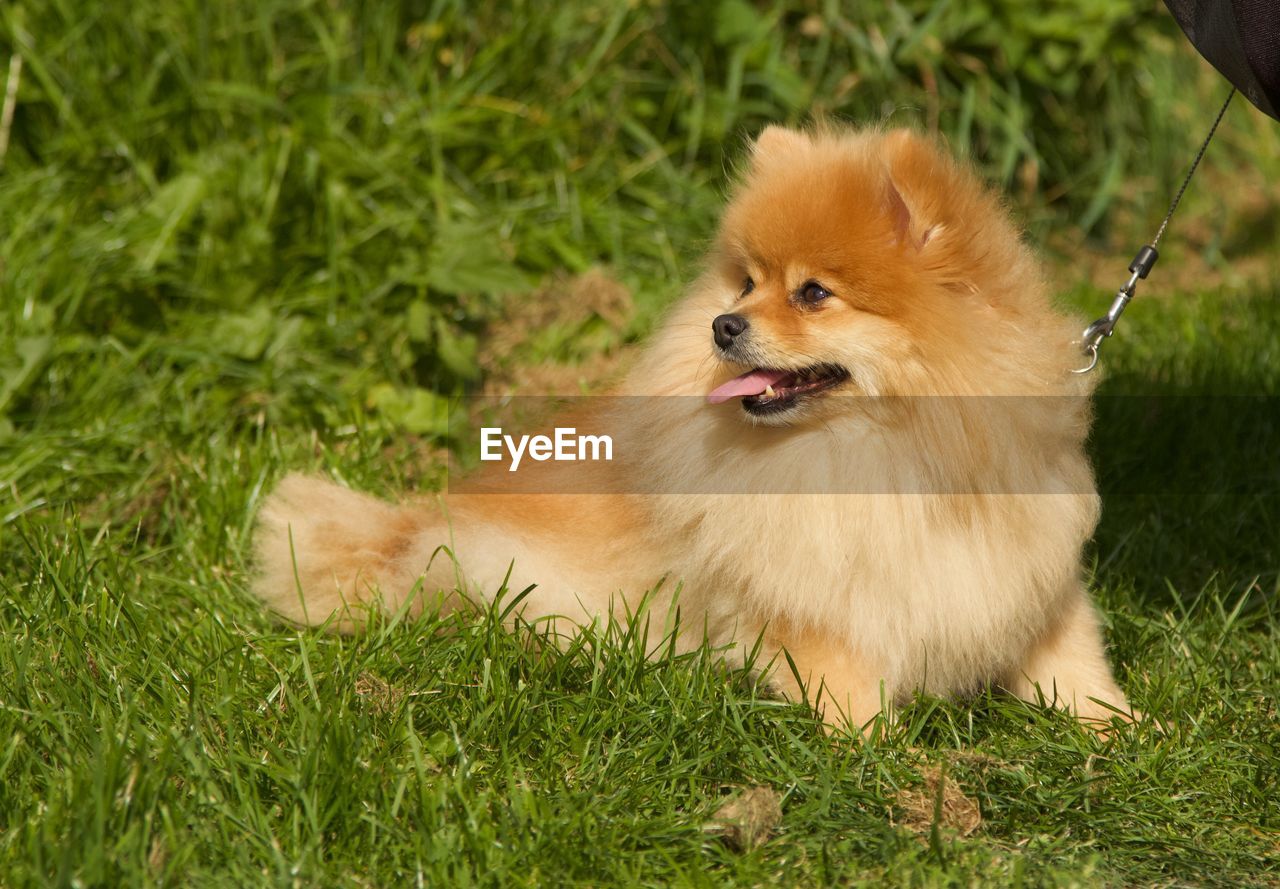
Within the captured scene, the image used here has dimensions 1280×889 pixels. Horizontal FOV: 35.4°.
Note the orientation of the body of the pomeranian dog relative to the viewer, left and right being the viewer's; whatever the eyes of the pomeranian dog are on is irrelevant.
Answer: facing the viewer and to the right of the viewer
